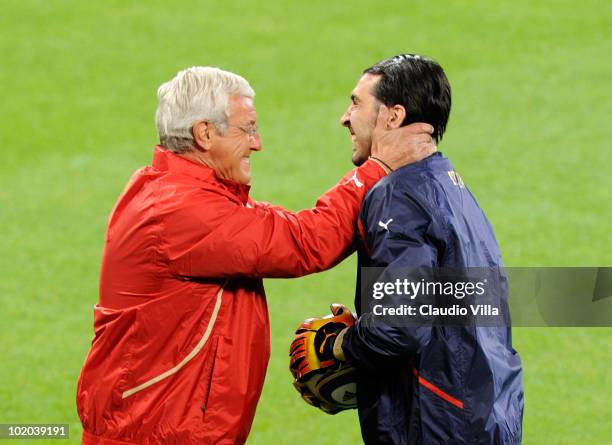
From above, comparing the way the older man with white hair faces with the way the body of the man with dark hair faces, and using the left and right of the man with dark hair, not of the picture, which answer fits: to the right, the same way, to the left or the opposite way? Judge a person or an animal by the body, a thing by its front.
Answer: the opposite way

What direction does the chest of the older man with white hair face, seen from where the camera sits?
to the viewer's right

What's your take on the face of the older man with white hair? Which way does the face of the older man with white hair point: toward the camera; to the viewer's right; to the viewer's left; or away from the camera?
to the viewer's right

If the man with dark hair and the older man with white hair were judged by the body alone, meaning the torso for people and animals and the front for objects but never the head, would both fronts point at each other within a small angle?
yes

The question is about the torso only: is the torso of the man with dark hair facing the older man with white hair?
yes

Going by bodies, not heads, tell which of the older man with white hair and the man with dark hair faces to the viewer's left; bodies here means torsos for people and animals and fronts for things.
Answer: the man with dark hair

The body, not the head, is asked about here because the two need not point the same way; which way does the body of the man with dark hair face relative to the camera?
to the viewer's left

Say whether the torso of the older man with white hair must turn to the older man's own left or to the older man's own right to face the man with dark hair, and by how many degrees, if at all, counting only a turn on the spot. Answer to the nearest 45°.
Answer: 0° — they already face them

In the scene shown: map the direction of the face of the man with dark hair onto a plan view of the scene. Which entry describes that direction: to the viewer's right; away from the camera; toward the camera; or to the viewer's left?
to the viewer's left

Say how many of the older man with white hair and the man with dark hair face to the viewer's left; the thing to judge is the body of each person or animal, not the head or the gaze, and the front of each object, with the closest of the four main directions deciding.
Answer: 1
